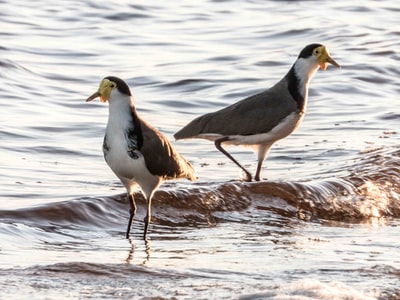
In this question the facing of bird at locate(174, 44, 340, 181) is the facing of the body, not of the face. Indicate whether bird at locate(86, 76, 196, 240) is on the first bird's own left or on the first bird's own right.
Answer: on the first bird's own right

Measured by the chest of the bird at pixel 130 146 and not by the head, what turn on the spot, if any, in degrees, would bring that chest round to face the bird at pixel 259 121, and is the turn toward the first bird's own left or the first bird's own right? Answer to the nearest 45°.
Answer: approximately 180°

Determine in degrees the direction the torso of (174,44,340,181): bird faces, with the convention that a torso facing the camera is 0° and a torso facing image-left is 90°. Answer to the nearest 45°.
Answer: approximately 270°

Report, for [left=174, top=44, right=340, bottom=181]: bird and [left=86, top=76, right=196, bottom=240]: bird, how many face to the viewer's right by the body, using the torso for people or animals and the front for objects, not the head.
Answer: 1

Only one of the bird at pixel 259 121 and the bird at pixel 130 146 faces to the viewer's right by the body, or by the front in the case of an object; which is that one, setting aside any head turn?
the bird at pixel 259 121
